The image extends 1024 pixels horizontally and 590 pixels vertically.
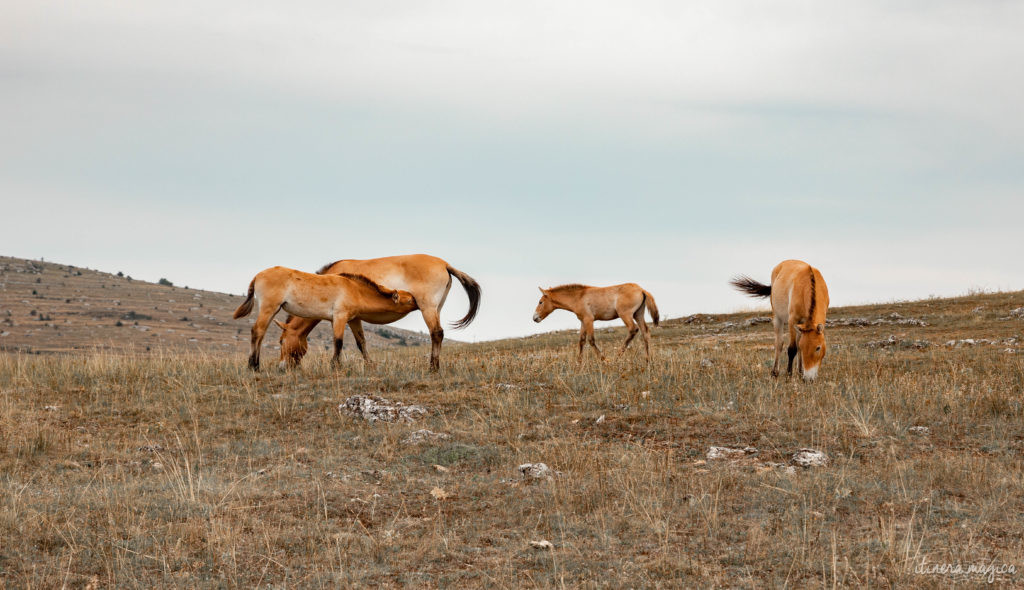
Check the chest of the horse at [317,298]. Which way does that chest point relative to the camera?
to the viewer's right

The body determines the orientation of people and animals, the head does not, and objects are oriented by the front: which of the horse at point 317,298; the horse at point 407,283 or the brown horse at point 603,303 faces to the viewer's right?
the horse at point 317,298

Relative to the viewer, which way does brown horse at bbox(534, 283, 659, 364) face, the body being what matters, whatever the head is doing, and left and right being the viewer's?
facing to the left of the viewer

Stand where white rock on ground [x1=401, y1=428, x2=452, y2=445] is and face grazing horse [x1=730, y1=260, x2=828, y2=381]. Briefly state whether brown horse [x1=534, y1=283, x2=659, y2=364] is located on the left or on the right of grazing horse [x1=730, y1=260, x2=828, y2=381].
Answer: left

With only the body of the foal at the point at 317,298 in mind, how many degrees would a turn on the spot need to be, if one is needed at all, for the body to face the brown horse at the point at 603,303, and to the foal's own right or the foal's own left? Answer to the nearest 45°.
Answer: approximately 45° to the foal's own left

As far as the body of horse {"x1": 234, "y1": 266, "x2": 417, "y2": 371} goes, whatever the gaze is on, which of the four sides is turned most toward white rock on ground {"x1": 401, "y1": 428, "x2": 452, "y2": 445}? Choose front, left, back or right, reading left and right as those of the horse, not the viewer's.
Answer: right

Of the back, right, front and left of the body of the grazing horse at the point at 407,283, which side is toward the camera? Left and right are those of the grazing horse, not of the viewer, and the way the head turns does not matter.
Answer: left

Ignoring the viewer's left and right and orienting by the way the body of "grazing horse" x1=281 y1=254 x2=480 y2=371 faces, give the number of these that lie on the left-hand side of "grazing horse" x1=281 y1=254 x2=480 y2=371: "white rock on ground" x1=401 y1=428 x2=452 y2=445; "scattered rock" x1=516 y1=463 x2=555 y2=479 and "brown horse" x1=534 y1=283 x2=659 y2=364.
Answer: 2

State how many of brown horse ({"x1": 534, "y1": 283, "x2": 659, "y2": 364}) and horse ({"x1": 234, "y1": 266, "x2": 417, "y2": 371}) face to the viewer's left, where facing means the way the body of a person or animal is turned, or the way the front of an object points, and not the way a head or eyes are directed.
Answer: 1

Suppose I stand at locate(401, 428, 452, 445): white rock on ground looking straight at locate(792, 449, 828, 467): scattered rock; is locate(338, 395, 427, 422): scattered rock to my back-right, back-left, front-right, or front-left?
back-left

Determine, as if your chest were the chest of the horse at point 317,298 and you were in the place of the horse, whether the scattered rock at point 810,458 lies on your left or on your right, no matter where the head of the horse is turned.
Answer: on your right
